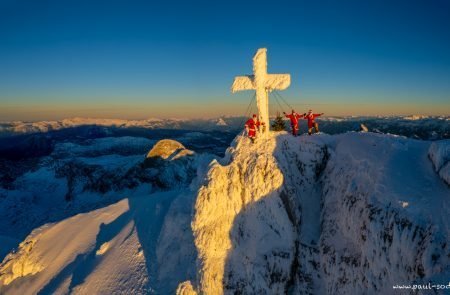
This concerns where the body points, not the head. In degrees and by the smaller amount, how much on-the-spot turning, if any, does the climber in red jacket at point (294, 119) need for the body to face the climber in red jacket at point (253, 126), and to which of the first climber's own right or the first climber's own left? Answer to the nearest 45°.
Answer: approximately 45° to the first climber's own right

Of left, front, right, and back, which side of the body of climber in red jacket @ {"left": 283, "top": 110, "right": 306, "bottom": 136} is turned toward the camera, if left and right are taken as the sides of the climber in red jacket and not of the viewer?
front
